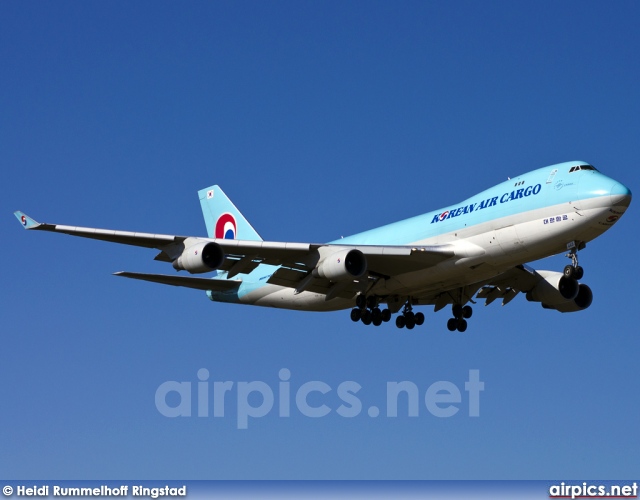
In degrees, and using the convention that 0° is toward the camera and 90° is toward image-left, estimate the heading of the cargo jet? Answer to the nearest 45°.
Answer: approximately 315°
